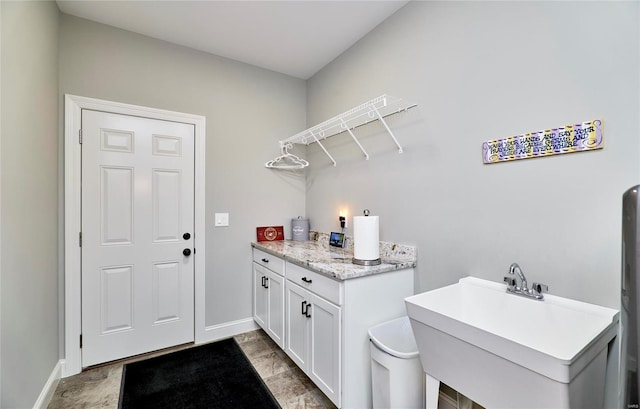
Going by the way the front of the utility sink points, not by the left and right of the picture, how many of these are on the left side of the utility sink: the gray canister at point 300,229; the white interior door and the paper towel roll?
0

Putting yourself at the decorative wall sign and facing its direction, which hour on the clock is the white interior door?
The white interior door is roughly at 1 o'clock from the decorative wall sign.

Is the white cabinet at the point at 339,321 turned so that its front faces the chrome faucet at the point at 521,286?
no

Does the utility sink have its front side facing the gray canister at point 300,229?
no

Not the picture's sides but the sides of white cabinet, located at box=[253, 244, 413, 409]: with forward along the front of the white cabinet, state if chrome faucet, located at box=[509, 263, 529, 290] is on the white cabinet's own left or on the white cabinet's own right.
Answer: on the white cabinet's own left

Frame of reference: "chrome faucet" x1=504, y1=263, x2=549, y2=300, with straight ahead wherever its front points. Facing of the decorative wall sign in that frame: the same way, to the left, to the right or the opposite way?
the same way

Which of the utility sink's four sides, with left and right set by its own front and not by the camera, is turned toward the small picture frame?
right

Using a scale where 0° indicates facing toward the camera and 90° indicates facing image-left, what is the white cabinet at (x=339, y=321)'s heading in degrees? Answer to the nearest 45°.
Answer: approximately 45°

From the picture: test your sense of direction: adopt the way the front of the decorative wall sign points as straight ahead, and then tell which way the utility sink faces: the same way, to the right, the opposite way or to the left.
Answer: the same way

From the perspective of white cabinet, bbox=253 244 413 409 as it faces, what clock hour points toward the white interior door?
The white interior door is roughly at 2 o'clock from the white cabinet.

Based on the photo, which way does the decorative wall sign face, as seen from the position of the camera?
facing the viewer and to the left of the viewer

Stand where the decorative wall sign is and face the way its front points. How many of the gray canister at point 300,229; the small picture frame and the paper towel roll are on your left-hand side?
0
